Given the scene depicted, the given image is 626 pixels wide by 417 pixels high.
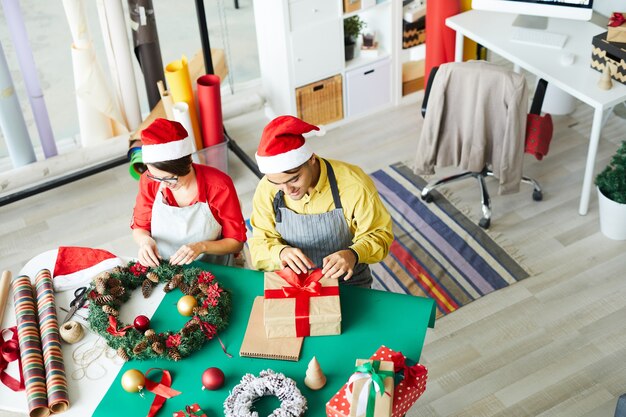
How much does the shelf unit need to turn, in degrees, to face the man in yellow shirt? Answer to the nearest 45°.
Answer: approximately 45° to its right

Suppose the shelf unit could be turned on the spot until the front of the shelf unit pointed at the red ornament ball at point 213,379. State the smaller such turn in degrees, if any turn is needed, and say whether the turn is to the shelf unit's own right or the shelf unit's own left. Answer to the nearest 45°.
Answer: approximately 45° to the shelf unit's own right

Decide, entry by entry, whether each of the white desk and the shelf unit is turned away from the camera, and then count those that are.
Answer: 0

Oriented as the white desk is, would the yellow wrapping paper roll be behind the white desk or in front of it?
in front

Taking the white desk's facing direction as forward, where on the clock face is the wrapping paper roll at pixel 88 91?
The wrapping paper roll is roughly at 1 o'clock from the white desk.

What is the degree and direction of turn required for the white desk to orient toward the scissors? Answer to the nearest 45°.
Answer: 0° — it already faces it

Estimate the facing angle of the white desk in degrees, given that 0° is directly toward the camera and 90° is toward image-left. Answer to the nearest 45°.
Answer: approximately 45°

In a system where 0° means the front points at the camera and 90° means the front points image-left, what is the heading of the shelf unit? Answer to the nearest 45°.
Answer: approximately 315°

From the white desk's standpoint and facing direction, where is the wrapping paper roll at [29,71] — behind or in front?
in front

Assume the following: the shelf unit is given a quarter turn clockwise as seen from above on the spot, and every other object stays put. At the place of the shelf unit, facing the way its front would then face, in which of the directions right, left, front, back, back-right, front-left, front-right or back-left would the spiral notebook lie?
front-left
